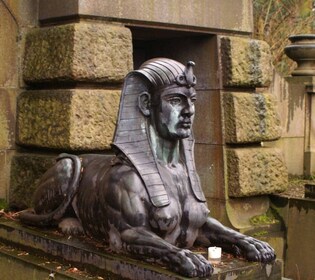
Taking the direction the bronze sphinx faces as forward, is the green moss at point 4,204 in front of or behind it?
behind

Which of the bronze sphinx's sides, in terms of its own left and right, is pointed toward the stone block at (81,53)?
back

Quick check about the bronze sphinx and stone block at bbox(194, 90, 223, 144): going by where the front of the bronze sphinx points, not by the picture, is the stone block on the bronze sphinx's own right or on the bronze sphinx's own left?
on the bronze sphinx's own left

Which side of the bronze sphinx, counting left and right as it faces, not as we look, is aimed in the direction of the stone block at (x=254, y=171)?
left

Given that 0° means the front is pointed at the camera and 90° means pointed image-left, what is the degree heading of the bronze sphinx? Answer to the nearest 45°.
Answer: approximately 315°

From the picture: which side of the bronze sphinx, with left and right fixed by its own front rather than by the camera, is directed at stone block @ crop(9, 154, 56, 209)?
back

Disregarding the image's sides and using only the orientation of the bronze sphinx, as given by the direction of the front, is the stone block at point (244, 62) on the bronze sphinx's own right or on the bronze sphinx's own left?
on the bronze sphinx's own left
